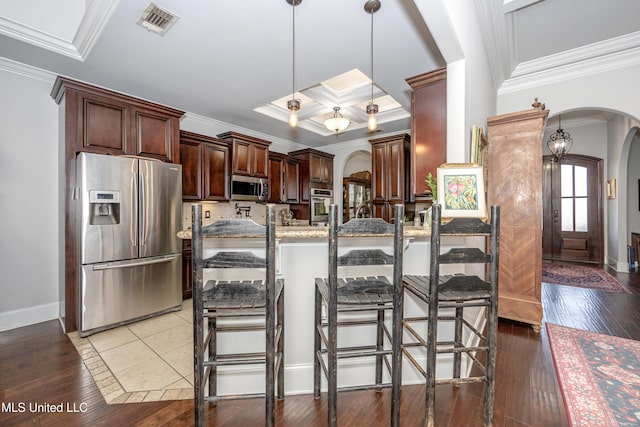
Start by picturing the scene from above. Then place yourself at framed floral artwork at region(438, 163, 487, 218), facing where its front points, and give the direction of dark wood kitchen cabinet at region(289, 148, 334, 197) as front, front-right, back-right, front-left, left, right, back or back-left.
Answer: back-right

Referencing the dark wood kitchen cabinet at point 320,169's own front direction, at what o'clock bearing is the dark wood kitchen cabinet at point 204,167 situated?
the dark wood kitchen cabinet at point 204,167 is roughly at 3 o'clock from the dark wood kitchen cabinet at point 320,169.

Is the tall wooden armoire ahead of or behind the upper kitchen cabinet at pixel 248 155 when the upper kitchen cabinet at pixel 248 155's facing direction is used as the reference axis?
ahead

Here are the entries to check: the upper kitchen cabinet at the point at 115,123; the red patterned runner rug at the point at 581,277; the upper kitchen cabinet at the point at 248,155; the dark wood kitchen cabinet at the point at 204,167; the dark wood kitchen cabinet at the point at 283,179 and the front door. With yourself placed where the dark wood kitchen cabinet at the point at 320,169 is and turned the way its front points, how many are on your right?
4

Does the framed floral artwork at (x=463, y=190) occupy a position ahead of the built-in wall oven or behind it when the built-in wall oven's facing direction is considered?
ahead

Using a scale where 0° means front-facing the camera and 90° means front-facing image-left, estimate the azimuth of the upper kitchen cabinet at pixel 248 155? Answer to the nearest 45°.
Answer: approximately 315°

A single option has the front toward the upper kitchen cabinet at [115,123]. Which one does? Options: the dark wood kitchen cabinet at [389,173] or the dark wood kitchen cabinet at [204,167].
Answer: the dark wood kitchen cabinet at [389,173]

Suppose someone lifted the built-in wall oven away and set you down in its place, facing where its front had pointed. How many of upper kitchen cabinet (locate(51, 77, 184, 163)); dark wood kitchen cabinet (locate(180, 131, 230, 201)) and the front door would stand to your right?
2

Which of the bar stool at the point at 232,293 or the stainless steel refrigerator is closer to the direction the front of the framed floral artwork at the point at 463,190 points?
the bar stool

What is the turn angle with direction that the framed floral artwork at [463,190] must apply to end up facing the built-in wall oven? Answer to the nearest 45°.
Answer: approximately 135° to its right

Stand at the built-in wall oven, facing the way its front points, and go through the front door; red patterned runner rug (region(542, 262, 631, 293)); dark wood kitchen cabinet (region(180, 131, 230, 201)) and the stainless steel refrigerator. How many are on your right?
2

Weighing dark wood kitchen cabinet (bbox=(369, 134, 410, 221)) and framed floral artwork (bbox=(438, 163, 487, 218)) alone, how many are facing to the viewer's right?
0

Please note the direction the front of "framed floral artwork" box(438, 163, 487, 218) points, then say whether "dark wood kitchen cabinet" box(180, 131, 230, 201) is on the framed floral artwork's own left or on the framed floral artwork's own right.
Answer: on the framed floral artwork's own right
